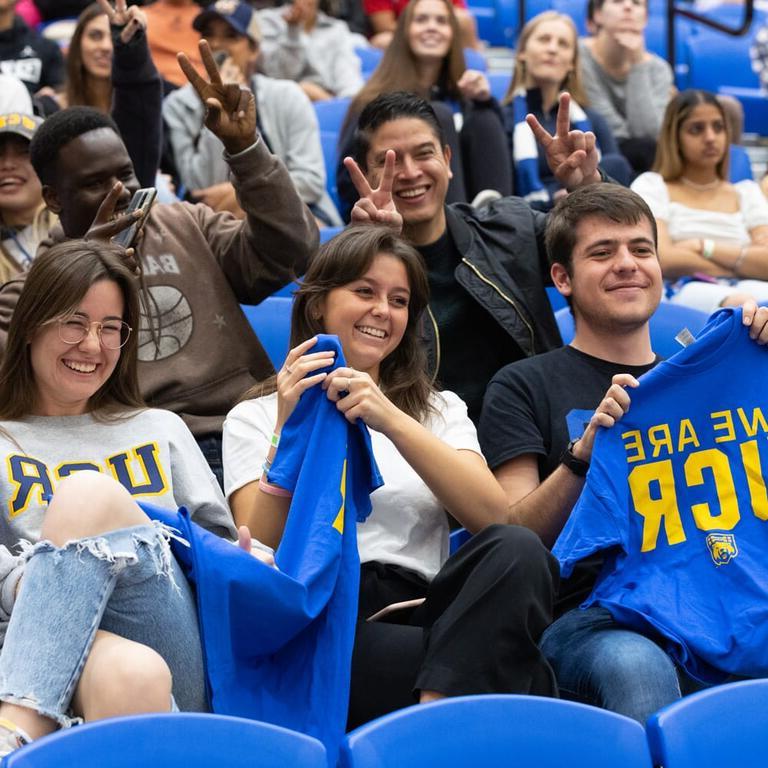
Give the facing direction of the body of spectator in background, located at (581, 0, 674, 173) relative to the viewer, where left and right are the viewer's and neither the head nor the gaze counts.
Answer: facing the viewer

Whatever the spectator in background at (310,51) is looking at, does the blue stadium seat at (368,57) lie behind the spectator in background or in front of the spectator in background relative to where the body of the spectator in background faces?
behind

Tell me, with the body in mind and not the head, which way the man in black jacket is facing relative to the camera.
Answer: toward the camera

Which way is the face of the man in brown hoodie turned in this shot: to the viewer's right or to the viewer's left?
to the viewer's right

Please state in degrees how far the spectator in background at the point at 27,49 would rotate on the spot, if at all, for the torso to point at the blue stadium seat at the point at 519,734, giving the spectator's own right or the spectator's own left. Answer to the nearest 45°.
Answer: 0° — they already face it

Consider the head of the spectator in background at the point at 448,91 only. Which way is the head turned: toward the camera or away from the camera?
toward the camera

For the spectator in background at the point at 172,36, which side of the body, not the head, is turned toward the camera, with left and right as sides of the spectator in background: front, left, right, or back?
front

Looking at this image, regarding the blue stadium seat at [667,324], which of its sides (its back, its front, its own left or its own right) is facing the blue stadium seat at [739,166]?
back

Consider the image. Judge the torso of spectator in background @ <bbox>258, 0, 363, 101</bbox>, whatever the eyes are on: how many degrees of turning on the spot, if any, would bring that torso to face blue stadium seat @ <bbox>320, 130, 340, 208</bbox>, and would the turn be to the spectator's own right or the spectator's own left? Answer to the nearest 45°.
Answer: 0° — they already face it

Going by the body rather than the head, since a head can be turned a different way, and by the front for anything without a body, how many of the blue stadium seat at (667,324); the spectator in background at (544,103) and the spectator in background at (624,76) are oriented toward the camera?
3

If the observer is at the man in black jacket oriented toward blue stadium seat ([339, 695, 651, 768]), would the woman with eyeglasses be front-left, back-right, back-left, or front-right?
front-right

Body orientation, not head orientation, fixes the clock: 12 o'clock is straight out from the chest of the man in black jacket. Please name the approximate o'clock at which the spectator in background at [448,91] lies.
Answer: The spectator in background is roughly at 6 o'clock from the man in black jacket.

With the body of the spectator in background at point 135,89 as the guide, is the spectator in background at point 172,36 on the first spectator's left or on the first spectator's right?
on the first spectator's left

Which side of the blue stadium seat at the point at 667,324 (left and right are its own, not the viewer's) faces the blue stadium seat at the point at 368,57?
back

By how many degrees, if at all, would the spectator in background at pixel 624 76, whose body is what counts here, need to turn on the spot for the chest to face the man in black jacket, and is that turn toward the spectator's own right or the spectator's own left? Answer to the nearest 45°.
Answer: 0° — they already face them

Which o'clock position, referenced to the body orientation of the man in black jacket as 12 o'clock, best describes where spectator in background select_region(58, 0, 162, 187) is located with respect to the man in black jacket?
The spectator in background is roughly at 4 o'clock from the man in black jacket.

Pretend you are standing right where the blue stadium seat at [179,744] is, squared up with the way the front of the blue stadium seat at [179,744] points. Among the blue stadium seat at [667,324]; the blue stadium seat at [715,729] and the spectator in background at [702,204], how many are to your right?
0
